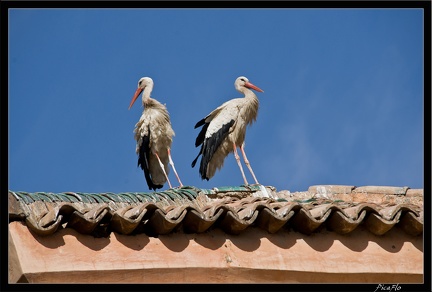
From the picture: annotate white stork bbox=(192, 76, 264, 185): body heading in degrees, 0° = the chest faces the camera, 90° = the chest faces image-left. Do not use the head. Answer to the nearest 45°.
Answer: approximately 270°

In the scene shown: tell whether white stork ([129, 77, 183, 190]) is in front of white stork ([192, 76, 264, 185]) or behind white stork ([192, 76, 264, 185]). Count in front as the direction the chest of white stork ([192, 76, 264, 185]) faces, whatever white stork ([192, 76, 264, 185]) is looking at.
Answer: behind
